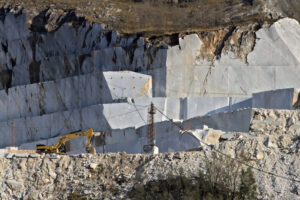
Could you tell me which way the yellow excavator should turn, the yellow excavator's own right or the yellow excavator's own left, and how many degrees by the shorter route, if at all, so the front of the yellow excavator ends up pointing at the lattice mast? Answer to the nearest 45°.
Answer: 0° — it already faces it

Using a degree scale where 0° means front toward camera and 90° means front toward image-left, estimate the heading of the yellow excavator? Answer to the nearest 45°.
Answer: approximately 270°
